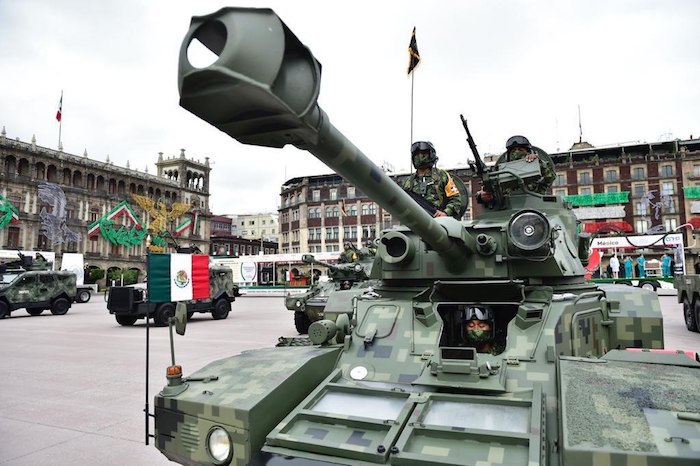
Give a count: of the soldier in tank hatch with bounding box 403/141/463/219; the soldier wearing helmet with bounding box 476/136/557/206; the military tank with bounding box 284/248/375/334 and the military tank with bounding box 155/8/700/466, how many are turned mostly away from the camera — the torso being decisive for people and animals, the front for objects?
0

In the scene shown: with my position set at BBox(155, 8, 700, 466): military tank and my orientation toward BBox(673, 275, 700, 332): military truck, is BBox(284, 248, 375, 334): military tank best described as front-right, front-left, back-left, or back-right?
front-left

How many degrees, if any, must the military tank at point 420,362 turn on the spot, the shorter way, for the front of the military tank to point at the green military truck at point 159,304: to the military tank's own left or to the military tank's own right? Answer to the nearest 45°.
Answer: approximately 90° to the military tank's own right

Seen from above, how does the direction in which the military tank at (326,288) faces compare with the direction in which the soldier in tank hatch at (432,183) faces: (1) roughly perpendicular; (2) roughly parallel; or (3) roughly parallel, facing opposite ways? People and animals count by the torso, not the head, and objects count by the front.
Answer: roughly parallel

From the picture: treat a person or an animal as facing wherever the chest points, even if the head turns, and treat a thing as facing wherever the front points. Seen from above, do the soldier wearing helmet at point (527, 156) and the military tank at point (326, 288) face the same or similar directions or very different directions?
same or similar directions

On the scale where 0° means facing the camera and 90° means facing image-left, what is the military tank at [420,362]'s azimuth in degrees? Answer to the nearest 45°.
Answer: approximately 45°

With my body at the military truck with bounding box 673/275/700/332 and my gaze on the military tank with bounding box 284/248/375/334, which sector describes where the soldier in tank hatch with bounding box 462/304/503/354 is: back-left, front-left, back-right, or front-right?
front-left

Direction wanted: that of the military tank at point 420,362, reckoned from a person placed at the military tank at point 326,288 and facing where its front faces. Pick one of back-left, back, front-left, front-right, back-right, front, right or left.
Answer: front-left

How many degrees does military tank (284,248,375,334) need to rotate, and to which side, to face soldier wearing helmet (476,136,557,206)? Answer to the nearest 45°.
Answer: approximately 45° to its left

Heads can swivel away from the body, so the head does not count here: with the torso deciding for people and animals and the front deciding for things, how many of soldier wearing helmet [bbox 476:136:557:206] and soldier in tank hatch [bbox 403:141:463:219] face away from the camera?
0

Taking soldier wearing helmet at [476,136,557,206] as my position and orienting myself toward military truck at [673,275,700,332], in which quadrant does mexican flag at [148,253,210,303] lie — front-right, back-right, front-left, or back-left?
back-left

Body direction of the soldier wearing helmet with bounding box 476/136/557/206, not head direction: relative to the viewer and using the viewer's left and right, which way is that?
facing the viewer and to the left of the viewer
